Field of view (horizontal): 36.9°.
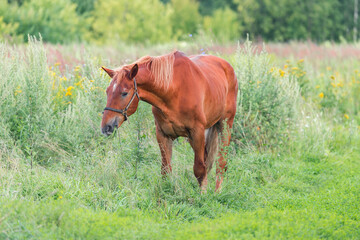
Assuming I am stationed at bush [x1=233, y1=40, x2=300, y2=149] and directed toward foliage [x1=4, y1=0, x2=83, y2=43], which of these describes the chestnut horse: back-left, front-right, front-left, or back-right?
back-left

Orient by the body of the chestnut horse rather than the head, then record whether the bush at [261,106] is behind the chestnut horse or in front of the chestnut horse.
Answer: behind

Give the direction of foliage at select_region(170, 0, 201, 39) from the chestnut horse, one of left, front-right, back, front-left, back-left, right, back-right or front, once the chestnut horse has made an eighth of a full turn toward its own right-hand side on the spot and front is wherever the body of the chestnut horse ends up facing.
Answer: right

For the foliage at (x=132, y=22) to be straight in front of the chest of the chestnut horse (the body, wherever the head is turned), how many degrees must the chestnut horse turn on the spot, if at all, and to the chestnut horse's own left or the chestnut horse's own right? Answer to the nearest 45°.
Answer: approximately 135° to the chestnut horse's own right

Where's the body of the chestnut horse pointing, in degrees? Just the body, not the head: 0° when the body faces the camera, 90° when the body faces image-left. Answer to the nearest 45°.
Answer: approximately 45°

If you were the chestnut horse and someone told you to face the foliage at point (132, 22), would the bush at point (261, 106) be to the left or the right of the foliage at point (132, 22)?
right

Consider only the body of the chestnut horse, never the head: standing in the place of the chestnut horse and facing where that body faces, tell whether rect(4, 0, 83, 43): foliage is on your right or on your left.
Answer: on your right
